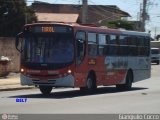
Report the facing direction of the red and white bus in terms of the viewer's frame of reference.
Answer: facing the viewer and to the left of the viewer
